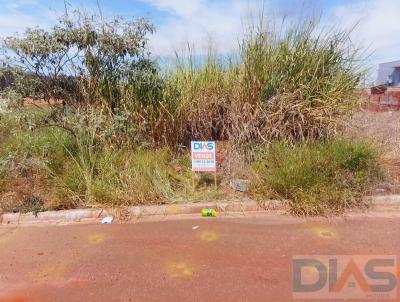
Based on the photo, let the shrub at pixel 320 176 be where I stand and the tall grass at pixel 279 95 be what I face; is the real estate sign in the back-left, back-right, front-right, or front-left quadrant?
front-left

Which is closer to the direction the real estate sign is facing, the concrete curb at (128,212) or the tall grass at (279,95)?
the concrete curb

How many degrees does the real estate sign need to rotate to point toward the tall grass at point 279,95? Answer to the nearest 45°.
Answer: approximately 135° to its left

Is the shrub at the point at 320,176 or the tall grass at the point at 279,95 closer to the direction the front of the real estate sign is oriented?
the shrub

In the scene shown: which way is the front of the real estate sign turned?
toward the camera

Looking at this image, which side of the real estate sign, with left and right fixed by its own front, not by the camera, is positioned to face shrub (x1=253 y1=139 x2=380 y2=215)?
left

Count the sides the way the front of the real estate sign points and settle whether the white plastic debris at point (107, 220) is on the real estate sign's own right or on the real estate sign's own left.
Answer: on the real estate sign's own right
